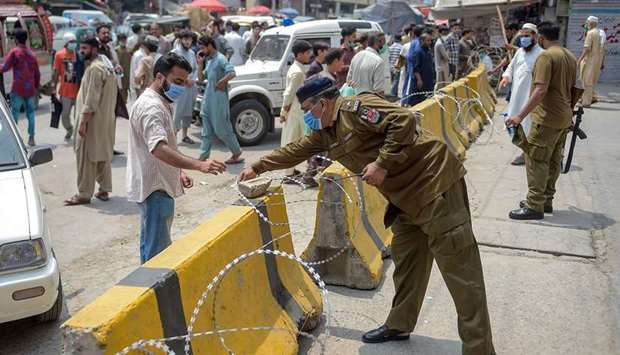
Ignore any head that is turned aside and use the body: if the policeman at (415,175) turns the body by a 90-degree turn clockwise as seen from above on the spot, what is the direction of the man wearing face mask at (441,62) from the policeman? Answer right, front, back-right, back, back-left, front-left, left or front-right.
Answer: front

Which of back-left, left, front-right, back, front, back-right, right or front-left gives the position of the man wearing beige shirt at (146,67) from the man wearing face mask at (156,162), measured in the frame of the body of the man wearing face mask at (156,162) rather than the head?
left

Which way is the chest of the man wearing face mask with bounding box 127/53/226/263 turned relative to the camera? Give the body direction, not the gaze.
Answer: to the viewer's right

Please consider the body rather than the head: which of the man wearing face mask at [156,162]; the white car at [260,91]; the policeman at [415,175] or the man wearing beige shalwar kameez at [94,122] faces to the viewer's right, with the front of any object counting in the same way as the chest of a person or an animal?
the man wearing face mask at [156,162]

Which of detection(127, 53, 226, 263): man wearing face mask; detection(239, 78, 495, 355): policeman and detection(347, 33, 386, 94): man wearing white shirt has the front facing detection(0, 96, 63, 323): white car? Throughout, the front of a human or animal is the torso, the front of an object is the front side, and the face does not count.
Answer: the policeman

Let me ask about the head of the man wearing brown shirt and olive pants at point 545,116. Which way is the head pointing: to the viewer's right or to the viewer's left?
to the viewer's left

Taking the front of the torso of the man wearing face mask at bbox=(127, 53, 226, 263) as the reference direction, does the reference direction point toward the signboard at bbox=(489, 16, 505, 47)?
no

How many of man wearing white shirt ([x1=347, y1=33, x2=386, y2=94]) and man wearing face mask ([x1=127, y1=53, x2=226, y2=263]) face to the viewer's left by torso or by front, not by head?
0

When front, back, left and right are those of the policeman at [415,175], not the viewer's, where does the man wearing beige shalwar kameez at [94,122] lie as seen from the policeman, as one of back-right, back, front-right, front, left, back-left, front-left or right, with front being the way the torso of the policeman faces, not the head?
front-right

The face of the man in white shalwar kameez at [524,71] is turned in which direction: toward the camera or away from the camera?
toward the camera

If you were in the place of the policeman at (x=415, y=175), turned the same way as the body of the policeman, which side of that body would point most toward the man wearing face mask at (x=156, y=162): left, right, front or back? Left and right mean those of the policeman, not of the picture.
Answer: front

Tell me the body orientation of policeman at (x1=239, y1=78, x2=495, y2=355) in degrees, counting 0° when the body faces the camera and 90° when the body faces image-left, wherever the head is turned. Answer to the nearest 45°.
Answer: approximately 90°

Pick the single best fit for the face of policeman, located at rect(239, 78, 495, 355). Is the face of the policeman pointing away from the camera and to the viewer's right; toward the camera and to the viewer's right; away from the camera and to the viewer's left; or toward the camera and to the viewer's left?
toward the camera and to the viewer's left

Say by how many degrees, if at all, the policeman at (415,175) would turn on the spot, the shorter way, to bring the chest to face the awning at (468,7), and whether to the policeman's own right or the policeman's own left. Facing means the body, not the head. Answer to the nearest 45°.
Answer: approximately 90° to the policeman's own right

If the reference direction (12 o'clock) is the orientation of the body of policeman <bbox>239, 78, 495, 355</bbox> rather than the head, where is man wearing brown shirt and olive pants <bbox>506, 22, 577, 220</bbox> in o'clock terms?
The man wearing brown shirt and olive pants is roughly at 4 o'clock from the policeman.

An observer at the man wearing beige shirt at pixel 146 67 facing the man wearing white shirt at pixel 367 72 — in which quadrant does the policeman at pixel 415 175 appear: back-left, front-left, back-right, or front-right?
front-right
